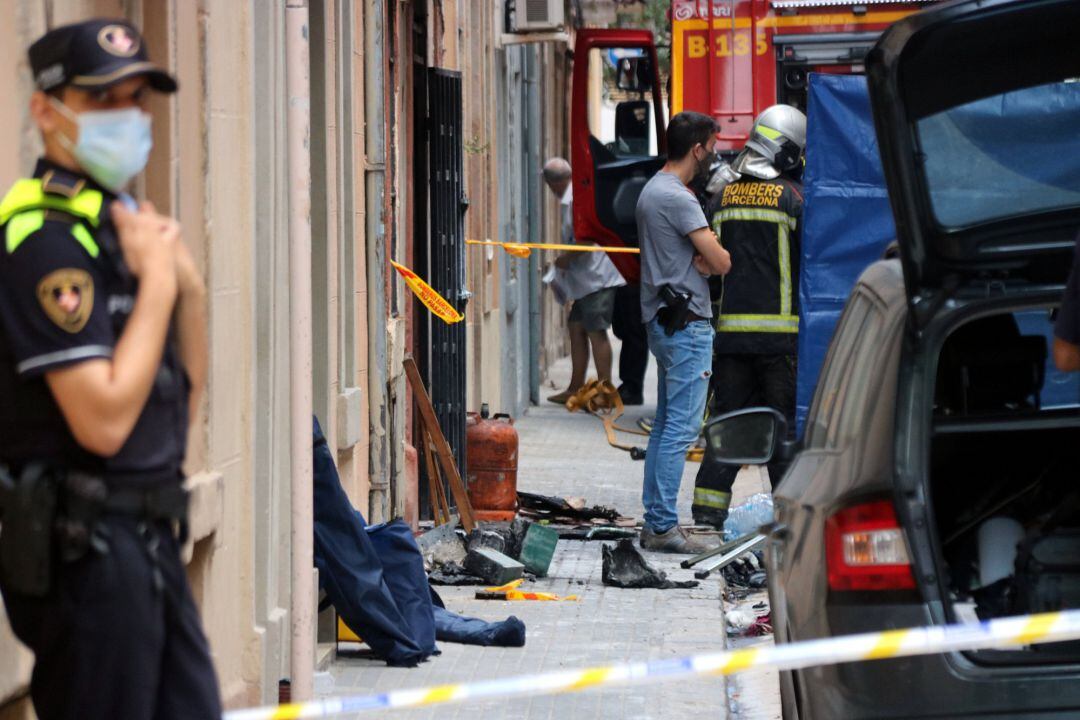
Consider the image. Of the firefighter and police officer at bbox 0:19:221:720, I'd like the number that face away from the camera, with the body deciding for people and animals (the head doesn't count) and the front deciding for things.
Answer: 1

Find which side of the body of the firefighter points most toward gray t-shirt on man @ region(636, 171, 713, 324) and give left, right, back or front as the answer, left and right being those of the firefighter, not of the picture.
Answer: left

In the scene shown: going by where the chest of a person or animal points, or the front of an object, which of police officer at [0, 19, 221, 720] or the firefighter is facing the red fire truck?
the firefighter

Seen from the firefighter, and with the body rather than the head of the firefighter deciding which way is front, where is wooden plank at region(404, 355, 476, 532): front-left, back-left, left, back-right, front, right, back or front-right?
left

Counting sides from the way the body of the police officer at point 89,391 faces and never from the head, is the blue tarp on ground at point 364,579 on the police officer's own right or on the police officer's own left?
on the police officer's own left

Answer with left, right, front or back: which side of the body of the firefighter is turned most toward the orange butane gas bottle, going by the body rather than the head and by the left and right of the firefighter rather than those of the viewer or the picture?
left

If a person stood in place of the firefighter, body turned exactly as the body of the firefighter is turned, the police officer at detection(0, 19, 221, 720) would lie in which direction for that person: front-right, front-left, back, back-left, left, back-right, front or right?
back

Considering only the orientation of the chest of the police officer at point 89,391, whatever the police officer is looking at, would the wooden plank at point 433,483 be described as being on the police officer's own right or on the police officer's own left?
on the police officer's own left

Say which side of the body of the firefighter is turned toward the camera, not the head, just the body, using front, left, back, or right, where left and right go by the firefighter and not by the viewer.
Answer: back

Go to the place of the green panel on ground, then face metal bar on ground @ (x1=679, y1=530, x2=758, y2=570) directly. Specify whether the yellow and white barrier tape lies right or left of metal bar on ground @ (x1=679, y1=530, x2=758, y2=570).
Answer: right

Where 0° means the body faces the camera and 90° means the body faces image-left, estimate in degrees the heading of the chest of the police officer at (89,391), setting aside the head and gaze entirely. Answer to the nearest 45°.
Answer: approximately 315°

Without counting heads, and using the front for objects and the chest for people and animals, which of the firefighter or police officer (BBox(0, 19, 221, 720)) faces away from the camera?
the firefighter

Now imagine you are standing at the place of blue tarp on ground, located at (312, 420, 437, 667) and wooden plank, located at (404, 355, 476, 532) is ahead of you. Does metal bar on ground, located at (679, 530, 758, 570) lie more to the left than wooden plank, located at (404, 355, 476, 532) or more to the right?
right

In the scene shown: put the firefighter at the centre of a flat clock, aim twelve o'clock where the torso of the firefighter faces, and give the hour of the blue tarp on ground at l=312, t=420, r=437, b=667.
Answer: The blue tarp on ground is roughly at 7 o'clock from the firefighter.

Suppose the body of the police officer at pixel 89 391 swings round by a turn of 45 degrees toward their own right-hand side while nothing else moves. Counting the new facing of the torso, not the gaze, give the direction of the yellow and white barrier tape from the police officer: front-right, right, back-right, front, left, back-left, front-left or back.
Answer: left
